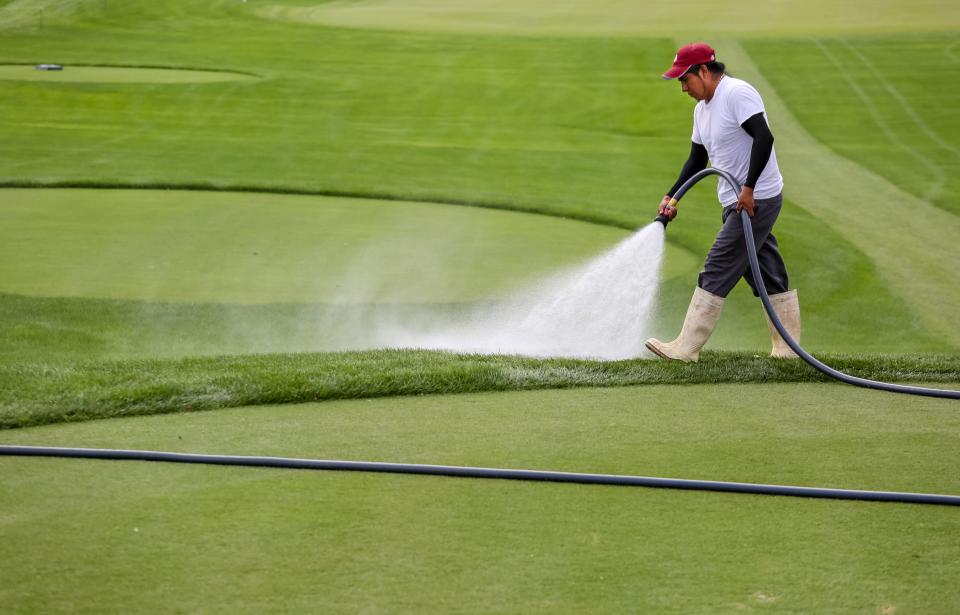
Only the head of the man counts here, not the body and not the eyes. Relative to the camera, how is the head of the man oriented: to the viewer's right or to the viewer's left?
to the viewer's left

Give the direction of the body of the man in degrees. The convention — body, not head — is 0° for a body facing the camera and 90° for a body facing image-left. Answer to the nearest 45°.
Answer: approximately 90°

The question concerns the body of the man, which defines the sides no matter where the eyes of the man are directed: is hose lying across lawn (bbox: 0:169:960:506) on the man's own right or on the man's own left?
on the man's own left
